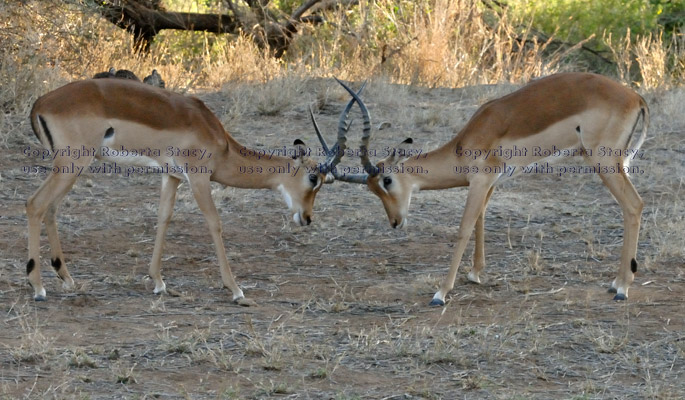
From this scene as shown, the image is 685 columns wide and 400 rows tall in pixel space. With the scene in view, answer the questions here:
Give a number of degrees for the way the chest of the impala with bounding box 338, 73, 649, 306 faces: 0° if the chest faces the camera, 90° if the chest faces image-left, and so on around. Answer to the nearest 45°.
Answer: approximately 90°

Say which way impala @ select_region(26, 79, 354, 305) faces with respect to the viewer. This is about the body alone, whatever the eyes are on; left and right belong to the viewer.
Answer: facing to the right of the viewer

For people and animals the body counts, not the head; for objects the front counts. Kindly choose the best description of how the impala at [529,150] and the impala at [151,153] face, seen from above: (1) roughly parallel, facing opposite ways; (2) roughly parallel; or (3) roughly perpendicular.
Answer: roughly parallel, facing opposite ways

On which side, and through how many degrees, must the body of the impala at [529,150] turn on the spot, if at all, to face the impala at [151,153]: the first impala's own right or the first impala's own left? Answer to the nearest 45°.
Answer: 0° — it already faces it

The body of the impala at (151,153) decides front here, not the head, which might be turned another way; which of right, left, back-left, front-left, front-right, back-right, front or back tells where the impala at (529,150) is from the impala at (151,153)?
front

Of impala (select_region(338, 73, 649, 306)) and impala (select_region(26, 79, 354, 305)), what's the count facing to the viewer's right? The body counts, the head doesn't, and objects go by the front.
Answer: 1
